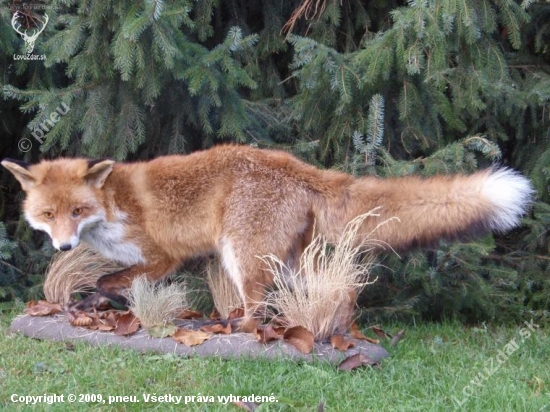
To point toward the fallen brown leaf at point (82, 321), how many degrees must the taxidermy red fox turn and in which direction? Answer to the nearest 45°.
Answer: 0° — it already faces it

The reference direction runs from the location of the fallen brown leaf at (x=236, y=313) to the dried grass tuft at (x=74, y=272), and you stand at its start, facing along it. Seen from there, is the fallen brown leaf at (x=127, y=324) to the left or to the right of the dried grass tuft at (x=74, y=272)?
left

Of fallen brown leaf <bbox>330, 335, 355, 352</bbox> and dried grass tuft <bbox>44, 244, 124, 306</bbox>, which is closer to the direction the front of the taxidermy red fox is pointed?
the dried grass tuft

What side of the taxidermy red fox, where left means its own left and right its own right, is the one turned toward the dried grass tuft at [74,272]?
front

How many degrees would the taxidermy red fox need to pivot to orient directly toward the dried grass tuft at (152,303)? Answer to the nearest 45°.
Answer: approximately 45° to its left

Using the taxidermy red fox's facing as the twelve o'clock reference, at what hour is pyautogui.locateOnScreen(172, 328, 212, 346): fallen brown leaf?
The fallen brown leaf is roughly at 10 o'clock from the taxidermy red fox.

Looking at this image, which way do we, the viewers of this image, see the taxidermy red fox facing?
facing to the left of the viewer
